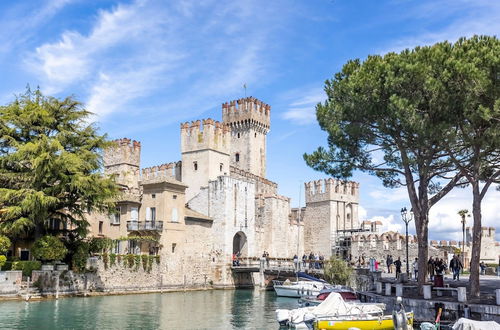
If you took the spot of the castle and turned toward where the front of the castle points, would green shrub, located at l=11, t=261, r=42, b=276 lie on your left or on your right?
on your right

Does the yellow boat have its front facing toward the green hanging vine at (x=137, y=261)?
no

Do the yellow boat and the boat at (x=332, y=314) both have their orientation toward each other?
no

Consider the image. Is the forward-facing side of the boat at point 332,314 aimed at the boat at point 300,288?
no

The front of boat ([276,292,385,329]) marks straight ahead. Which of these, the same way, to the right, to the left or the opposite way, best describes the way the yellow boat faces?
the same way
